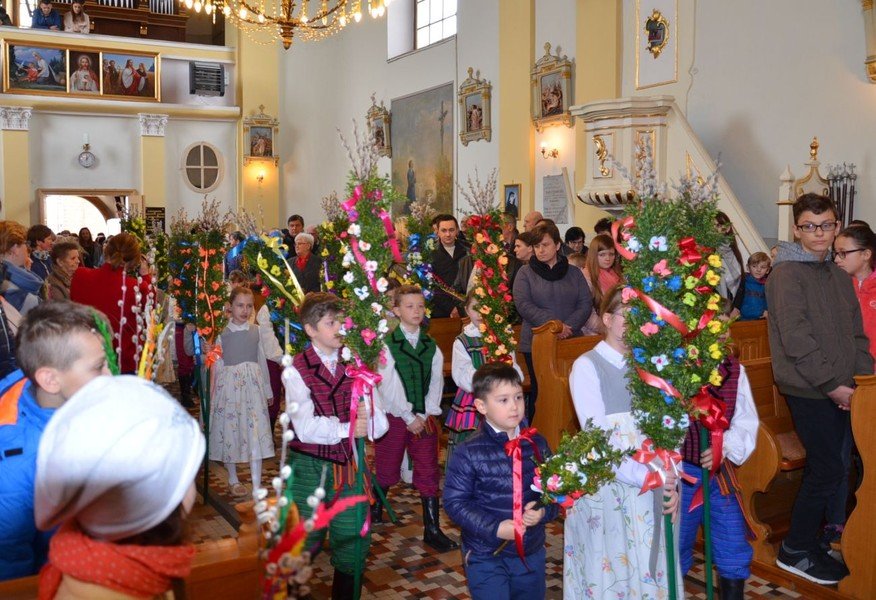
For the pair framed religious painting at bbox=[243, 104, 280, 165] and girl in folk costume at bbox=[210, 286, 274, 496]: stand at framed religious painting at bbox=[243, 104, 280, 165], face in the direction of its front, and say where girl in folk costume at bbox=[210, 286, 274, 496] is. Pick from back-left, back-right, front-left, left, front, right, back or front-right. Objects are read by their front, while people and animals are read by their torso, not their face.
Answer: front

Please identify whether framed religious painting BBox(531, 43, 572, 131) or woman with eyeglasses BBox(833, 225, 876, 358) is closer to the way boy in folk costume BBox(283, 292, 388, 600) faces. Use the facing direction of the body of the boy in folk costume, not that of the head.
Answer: the woman with eyeglasses

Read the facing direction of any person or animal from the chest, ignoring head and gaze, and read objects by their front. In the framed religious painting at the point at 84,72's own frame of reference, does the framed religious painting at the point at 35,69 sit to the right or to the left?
on its right

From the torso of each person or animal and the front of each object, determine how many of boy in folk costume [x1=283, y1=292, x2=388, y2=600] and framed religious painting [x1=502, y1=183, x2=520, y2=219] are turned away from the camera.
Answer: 0

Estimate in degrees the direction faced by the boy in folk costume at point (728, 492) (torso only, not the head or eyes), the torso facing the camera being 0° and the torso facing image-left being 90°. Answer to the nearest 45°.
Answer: approximately 45°

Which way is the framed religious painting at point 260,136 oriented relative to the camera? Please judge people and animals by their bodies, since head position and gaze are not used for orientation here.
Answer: toward the camera

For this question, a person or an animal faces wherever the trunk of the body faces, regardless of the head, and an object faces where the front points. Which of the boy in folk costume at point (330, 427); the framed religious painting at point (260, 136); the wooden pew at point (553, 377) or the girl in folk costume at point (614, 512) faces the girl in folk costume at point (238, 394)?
the framed religious painting

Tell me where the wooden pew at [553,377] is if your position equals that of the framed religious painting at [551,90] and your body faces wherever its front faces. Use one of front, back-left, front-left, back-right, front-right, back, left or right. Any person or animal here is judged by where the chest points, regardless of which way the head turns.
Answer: front-left

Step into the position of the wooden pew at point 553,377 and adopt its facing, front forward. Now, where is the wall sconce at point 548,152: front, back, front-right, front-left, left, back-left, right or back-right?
back-left

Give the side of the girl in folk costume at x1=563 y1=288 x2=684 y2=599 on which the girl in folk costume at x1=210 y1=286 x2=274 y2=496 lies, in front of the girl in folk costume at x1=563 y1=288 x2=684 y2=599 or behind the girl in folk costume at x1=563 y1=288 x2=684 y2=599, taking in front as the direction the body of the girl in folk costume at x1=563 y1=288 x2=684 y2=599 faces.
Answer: behind

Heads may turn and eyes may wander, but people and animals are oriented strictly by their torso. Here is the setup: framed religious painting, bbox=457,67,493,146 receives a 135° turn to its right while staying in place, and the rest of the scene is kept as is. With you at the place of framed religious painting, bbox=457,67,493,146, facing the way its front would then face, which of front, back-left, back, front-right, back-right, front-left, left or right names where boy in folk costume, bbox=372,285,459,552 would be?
back

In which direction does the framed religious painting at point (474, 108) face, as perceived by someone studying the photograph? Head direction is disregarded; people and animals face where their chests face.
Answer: facing the viewer and to the left of the viewer

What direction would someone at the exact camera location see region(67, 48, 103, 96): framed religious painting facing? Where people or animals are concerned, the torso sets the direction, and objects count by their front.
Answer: facing the viewer and to the right of the viewer

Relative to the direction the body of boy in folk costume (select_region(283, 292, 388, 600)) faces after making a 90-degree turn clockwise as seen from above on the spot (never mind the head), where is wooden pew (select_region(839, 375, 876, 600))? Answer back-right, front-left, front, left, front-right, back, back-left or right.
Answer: back-left
